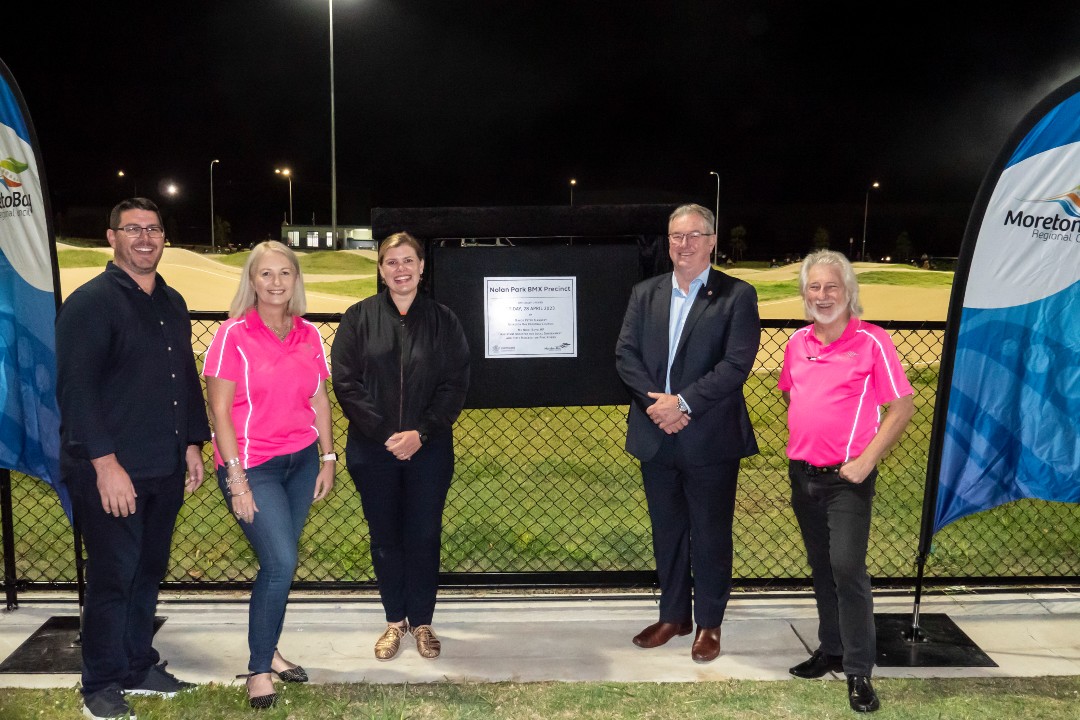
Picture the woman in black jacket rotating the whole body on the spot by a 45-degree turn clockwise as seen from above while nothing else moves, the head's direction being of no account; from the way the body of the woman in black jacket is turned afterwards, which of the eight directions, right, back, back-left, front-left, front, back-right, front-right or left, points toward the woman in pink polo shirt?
front

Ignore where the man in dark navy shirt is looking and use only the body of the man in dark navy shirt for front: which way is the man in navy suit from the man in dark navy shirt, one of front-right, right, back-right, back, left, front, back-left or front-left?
front-left

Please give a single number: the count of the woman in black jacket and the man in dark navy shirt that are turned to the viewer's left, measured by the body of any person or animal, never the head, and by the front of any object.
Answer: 0

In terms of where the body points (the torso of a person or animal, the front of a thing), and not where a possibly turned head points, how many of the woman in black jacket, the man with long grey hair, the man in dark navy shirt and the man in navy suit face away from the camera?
0

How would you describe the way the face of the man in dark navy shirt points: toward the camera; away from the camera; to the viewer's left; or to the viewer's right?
toward the camera

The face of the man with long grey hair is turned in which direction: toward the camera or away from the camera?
toward the camera

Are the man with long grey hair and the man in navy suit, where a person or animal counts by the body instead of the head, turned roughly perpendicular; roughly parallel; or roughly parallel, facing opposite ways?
roughly parallel

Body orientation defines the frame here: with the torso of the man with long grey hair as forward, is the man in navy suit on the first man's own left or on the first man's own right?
on the first man's own right

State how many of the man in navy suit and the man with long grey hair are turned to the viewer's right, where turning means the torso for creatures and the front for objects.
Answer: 0

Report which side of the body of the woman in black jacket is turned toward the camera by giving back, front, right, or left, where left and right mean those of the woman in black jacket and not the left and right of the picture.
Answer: front

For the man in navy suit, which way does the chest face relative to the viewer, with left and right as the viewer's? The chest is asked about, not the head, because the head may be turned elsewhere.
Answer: facing the viewer and to the left of the viewer

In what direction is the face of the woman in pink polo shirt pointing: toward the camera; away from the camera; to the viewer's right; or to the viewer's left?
toward the camera

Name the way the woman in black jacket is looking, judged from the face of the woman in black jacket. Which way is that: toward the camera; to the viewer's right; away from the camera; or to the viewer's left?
toward the camera

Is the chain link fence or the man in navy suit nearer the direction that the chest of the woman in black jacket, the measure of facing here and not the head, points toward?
the man in navy suit

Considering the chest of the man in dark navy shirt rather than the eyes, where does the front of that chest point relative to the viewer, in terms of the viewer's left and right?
facing the viewer and to the right of the viewer

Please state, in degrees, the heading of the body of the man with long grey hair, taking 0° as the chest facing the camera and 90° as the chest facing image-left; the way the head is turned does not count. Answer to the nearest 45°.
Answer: approximately 45°
